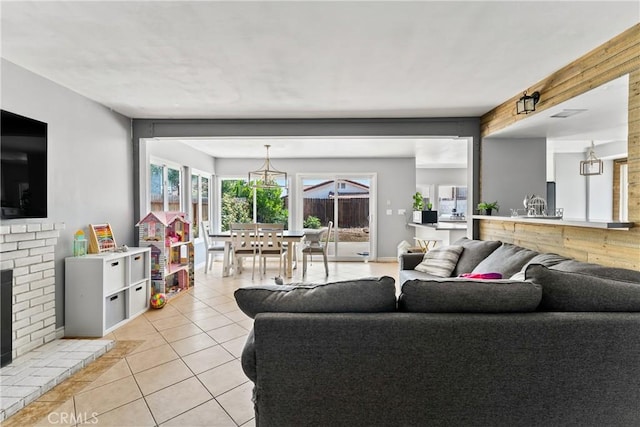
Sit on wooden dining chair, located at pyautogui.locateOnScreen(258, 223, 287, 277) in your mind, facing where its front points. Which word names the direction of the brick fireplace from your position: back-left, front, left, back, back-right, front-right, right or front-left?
back-left

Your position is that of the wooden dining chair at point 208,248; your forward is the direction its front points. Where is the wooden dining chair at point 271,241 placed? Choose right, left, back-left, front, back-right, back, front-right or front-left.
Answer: front-right

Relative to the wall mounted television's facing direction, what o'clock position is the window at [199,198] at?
The window is roughly at 9 o'clock from the wall mounted television.

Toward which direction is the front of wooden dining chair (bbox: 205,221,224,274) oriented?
to the viewer's right

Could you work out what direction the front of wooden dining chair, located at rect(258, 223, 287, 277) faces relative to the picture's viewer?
facing away from the viewer

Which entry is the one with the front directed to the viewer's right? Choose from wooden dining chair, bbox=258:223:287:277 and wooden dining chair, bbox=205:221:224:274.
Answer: wooden dining chair, bbox=205:221:224:274

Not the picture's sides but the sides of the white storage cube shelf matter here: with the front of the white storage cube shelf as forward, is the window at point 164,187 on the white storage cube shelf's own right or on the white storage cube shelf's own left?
on the white storage cube shelf's own left

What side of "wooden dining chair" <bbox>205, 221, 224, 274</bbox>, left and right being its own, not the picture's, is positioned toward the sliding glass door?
front

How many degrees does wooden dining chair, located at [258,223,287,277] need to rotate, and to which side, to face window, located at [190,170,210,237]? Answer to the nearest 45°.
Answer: approximately 45° to its left

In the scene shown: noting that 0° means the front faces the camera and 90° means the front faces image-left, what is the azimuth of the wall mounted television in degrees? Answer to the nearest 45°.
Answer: approximately 315°

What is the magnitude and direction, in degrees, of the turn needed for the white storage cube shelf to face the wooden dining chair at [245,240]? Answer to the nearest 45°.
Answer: approximately 90° to its left

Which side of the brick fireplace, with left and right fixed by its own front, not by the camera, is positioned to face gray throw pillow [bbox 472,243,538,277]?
front

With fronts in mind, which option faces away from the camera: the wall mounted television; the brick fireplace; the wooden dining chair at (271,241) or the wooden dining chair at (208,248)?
the wooden dining chair at (271,241)
